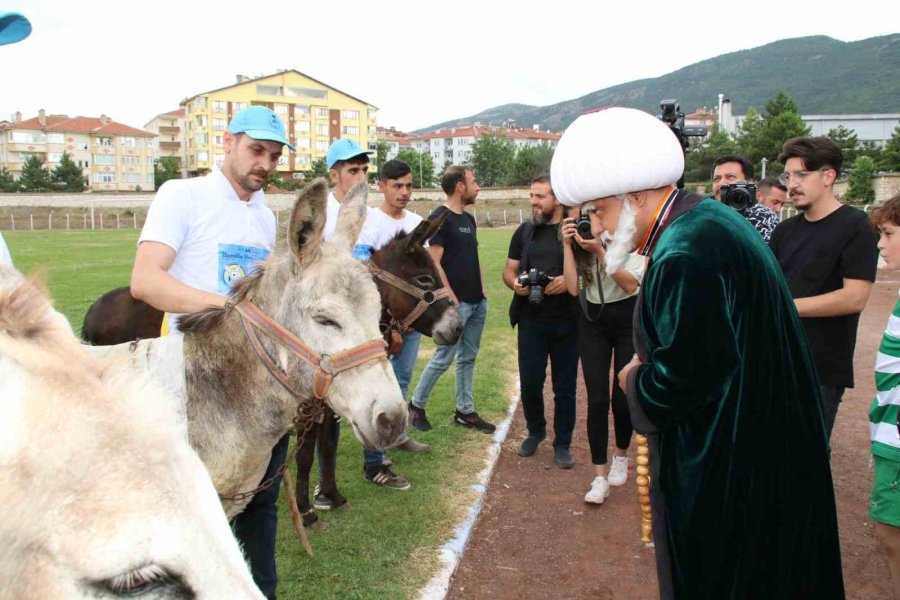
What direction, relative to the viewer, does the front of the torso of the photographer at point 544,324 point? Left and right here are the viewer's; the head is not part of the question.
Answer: facing the viewer

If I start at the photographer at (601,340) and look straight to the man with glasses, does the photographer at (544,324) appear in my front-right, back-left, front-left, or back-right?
back-left

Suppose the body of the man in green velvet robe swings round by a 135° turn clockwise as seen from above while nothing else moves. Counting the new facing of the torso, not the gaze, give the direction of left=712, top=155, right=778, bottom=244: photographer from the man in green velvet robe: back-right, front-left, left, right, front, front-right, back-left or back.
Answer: front-left

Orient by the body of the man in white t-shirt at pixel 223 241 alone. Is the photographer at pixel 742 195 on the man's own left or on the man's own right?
on the man's own left

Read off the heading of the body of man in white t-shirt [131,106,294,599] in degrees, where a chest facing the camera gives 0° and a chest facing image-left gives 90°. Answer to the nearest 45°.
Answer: approximately 315°

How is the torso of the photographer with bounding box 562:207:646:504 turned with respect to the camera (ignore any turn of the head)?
toward the camera

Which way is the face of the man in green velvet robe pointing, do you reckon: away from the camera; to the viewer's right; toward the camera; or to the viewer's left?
to the viewer's left

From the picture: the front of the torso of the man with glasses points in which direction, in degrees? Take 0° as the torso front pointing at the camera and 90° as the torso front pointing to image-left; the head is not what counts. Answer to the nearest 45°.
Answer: approximately 45°

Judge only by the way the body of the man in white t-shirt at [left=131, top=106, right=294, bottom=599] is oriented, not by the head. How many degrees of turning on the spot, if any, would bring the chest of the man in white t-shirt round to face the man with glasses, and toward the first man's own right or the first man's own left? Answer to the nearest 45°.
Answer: approximately 45° to the first man's own left

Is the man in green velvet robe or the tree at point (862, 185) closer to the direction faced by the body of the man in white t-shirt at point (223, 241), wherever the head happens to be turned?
the man in green velvet robe

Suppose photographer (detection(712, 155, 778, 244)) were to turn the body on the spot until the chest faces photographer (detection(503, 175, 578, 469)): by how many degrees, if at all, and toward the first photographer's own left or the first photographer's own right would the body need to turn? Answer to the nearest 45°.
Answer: approximately 45° to the first photographer's own right

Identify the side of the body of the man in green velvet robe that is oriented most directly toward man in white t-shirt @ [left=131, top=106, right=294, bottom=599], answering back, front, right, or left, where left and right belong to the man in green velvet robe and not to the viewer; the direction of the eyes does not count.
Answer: front

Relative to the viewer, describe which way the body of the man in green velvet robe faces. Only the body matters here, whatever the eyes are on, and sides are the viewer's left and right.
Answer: facing to the left of the viewer

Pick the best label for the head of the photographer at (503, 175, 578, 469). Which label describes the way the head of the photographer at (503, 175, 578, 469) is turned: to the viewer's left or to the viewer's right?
to the viewer's left
